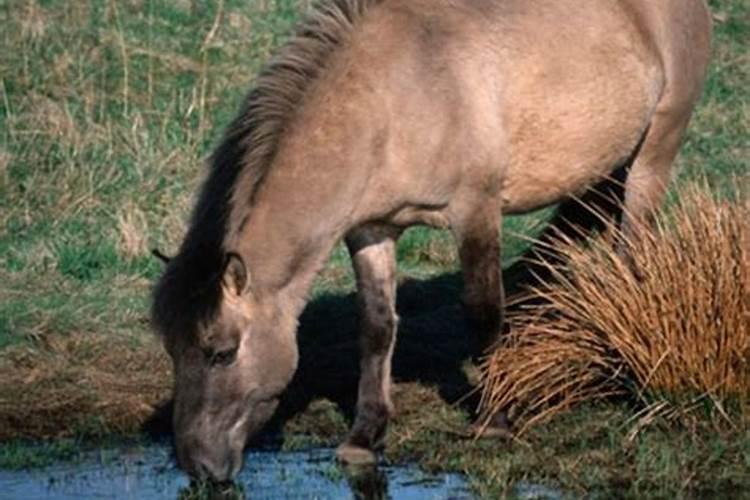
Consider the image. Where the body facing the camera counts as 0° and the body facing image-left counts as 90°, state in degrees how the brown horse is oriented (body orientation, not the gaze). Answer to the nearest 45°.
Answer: approximately 45°
